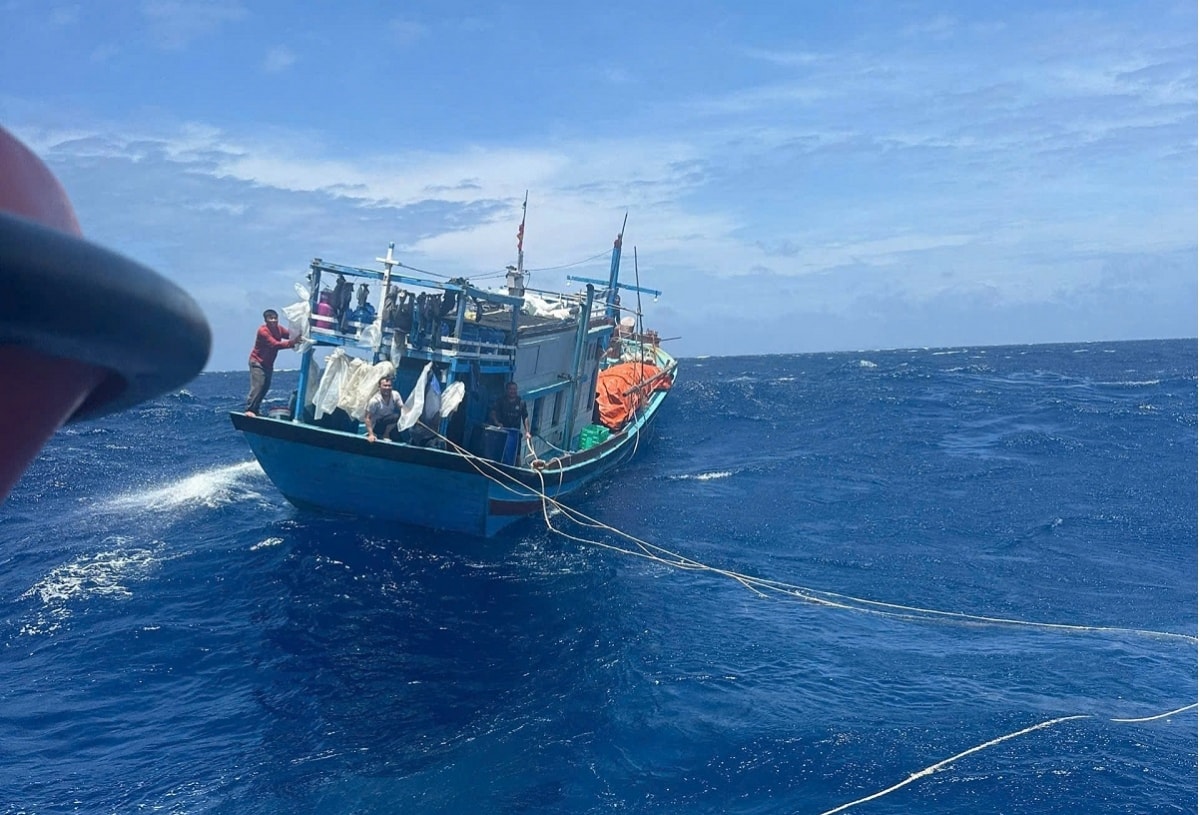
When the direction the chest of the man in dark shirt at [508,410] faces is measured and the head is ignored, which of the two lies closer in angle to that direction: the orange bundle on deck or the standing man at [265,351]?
the standing man

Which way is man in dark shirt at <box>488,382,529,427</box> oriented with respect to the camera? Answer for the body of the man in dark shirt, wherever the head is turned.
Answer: toward the camera

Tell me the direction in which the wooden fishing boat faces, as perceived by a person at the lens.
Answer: facing away from the viewer and to the right of the viewer

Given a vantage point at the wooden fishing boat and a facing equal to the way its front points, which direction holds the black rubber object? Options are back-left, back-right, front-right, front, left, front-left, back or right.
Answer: back-right

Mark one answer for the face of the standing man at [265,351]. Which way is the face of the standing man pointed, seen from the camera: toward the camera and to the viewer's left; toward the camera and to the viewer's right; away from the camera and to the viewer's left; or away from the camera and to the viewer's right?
toward the camera and to the viewer's right

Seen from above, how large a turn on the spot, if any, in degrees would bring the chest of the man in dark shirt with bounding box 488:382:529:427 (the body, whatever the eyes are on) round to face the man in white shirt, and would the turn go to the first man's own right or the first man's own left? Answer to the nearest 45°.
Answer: approximately 45° to the first man's own right

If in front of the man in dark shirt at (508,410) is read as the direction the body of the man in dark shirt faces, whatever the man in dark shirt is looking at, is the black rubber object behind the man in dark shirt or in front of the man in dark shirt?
in front

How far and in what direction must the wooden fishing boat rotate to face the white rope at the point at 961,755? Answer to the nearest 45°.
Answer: approximately 90° to its right
